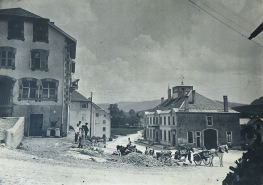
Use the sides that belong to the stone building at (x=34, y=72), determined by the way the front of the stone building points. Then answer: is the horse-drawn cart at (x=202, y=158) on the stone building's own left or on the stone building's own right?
on the stone building's own left

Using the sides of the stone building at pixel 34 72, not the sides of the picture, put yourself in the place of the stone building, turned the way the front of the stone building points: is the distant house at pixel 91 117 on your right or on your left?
on your left

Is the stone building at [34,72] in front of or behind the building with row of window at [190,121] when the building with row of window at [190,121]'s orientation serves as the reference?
in front

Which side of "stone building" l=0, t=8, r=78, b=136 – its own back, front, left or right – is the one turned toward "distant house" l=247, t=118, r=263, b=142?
left

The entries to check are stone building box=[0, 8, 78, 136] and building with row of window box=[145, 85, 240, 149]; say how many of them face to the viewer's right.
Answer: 0

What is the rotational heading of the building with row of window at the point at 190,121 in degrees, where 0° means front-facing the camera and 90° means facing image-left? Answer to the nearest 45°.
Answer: approximately 45°

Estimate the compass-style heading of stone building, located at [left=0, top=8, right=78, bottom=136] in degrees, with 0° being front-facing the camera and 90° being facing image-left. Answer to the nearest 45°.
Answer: approximately 0°

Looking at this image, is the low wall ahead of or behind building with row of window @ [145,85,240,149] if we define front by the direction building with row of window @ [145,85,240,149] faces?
ahead
